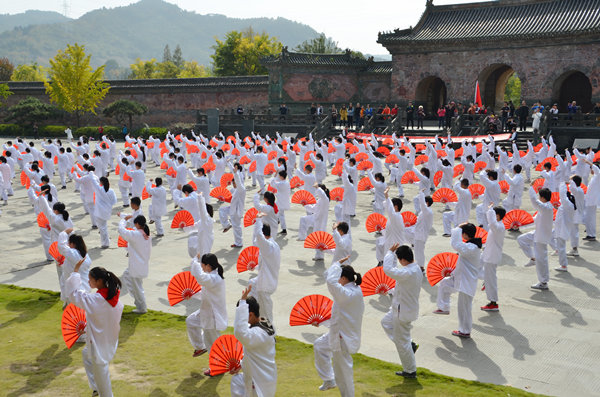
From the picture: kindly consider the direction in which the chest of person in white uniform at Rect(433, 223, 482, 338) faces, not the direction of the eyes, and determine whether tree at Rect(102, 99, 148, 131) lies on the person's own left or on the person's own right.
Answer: on the person's own right

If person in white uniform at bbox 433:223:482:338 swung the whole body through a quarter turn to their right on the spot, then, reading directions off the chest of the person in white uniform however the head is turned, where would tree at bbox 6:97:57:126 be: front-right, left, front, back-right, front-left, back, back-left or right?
front-left

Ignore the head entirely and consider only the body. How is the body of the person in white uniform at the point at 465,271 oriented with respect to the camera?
to the viewer's left

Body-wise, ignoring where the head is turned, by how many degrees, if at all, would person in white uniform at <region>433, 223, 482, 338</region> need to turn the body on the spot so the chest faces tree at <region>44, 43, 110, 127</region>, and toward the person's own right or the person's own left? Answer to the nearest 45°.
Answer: approximately 45° to the person's own right
